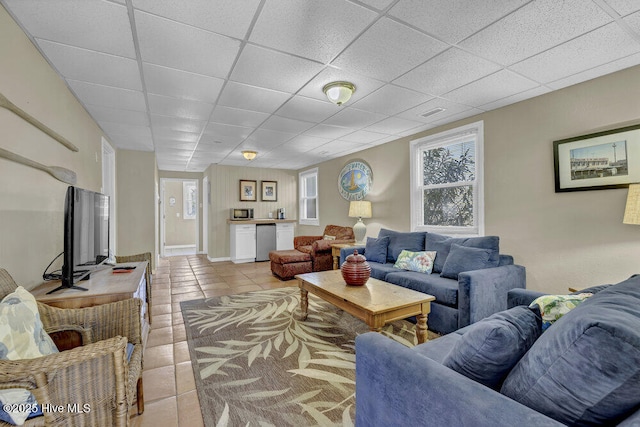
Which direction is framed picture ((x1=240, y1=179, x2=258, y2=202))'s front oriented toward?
toward the camera

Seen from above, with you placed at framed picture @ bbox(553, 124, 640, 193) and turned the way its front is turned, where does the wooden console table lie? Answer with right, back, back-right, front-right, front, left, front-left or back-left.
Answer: front

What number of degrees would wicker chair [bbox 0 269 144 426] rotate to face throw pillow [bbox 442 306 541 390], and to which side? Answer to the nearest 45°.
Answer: approximately 45° to its right

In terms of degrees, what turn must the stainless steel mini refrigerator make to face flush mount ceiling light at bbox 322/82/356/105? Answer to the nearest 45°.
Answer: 0° — it already faces it

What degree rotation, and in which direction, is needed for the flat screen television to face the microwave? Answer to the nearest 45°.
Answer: approximately 45° to its left

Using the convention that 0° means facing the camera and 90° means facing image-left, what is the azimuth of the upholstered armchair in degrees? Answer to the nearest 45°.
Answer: approximately 45°

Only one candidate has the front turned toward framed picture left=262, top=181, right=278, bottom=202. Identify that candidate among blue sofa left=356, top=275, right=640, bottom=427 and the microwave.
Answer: the blue sofa

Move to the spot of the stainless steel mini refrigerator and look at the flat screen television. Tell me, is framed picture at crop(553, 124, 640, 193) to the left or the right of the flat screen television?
left

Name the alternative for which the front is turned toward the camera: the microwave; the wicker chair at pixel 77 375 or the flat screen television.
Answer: the microwave

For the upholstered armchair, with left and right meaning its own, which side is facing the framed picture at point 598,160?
left

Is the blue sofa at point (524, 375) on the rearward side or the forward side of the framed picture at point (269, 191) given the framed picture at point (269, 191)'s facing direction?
on the forward side

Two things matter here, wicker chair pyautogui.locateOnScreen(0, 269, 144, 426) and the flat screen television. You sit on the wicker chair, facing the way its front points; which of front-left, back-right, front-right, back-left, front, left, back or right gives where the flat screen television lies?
left

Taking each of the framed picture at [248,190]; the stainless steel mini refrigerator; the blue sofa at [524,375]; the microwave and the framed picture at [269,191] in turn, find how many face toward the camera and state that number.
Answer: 4

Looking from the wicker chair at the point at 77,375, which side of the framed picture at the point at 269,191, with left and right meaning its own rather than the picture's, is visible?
front

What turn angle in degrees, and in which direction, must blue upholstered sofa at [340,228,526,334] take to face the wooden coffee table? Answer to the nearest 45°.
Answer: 0° — it already faces it

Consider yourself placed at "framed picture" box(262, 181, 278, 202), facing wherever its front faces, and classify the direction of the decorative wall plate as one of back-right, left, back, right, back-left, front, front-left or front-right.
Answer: front-left

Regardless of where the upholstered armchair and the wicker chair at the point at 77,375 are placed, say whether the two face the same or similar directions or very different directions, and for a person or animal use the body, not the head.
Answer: very different directions

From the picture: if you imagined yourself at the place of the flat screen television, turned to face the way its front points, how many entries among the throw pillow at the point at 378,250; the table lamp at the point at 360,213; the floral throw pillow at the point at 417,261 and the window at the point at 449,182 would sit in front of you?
4

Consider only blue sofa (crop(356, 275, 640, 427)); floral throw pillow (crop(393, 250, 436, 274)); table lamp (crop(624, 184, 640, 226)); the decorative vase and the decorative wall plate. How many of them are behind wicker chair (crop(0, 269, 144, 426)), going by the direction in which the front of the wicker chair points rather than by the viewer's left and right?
0

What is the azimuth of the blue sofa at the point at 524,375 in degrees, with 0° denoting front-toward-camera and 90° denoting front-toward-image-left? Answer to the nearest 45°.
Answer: approximately 135°

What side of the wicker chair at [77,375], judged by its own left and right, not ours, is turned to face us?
right

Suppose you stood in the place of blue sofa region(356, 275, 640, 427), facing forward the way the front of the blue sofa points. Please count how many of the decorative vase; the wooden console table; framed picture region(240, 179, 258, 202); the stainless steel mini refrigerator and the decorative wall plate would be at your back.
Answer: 0

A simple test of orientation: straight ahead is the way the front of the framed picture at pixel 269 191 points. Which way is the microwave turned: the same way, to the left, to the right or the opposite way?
the same way

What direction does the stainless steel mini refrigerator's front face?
toward the camera
